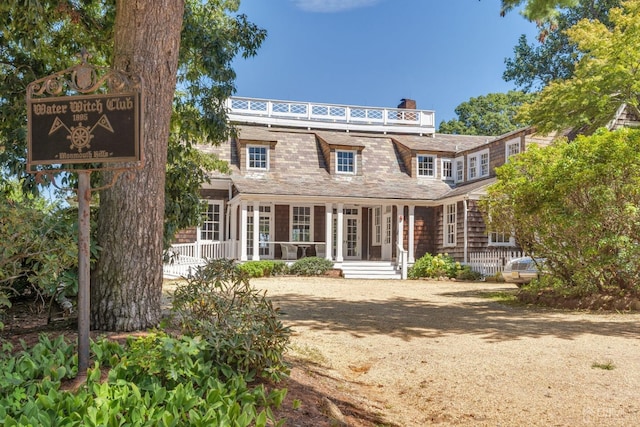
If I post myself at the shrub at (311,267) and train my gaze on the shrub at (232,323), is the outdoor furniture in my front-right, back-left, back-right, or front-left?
back-right

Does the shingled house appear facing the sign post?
yes

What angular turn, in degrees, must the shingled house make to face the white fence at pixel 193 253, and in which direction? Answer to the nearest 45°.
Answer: approximately 45° to its right

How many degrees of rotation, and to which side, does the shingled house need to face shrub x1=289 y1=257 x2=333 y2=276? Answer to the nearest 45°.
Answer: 0° — it already faces it

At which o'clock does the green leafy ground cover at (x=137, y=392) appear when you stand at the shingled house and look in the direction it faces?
The green leafy ground cover is roughly at 12 o'clock from the shingled house.

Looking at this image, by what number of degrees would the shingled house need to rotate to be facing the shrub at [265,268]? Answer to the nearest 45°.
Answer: approximately 45° to its right

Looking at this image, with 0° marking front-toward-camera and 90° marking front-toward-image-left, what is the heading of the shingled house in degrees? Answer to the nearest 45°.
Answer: approximately 0°

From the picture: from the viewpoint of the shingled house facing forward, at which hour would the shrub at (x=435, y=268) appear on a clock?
The shrub is roughly at 10 o'clock from the shingled house.

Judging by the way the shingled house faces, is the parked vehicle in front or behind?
in front
